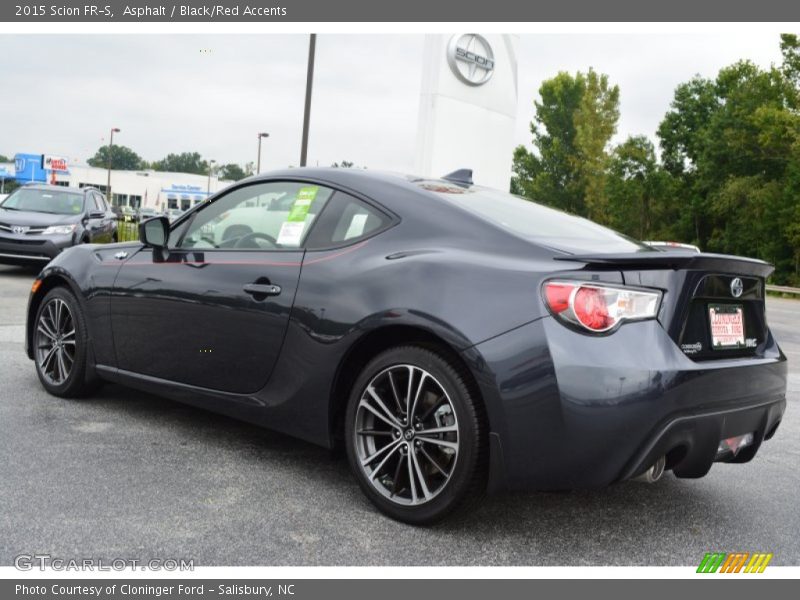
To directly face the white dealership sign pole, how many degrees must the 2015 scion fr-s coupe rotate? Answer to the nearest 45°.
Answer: approximately 45° to its right

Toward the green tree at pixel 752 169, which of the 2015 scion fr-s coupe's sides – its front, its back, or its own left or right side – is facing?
right

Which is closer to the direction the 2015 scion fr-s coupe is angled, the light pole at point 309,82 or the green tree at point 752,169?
the light pole

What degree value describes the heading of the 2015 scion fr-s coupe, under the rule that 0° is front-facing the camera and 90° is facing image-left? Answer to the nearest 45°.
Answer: approximately 135°

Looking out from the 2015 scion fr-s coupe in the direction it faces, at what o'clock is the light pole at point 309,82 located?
The light pole is roughly at 1 o'clock from the 2015 scion fr-s coupe.
